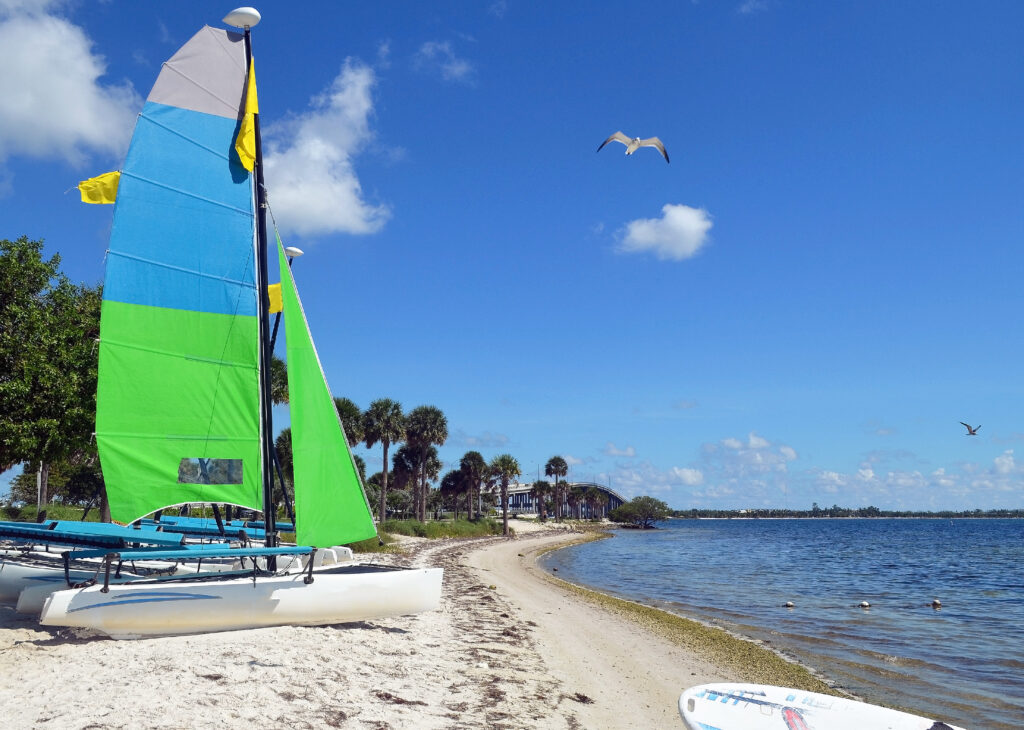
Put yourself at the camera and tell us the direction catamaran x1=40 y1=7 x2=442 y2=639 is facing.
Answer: facing to the right of the viewer

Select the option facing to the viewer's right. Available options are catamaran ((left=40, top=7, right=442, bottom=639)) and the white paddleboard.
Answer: the catamaran

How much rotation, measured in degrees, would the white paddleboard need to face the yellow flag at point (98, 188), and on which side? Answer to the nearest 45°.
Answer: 0° — it already faces it
